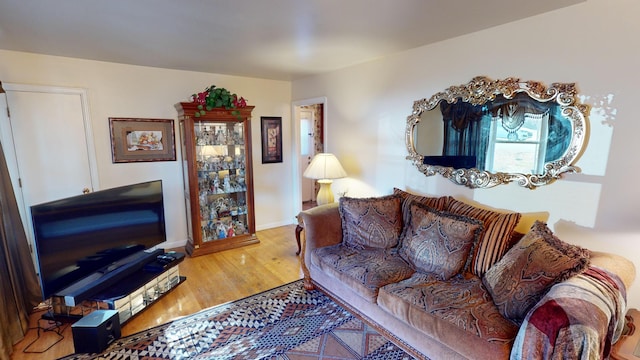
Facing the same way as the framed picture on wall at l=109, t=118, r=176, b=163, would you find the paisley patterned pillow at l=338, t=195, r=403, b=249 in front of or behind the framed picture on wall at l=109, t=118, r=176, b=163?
in front

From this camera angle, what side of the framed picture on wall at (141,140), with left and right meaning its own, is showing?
front

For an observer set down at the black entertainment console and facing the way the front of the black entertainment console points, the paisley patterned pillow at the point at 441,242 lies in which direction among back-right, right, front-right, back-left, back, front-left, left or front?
front

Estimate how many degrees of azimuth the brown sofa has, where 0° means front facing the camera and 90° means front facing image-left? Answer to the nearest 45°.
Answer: approximately 45°

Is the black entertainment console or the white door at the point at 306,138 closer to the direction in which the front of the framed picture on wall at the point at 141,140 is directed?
the black entertainment console

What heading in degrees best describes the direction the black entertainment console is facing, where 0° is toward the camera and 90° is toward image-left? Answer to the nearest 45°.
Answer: approximately 315°

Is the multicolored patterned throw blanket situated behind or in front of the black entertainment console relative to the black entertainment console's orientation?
in front

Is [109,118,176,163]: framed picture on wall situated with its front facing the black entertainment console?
yes

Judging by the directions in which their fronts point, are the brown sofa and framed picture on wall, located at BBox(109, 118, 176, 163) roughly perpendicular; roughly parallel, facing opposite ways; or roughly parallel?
roughly perpendicular

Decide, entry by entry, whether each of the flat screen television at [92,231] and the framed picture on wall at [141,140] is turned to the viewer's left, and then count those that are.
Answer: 0

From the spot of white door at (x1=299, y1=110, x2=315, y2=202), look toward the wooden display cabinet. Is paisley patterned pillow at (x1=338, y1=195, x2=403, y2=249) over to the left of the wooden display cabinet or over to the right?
left

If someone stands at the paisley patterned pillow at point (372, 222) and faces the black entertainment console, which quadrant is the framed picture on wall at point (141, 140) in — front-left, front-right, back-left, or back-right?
front-right

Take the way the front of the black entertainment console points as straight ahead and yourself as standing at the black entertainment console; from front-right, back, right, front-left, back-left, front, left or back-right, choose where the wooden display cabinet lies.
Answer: left

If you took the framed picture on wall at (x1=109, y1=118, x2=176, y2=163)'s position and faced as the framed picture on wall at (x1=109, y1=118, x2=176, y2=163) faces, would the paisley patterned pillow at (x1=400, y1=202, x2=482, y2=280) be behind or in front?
in front

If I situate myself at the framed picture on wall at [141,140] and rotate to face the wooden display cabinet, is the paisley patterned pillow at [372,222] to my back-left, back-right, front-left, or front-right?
front-right

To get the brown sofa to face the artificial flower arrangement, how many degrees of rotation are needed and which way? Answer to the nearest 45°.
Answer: approximately 45° to its right

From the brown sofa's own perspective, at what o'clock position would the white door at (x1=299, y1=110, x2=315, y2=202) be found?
The white door is roughly at 3 o'clock from the brown sofa.

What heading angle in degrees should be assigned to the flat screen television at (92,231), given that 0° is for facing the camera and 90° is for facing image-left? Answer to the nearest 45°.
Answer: approximately 315°
